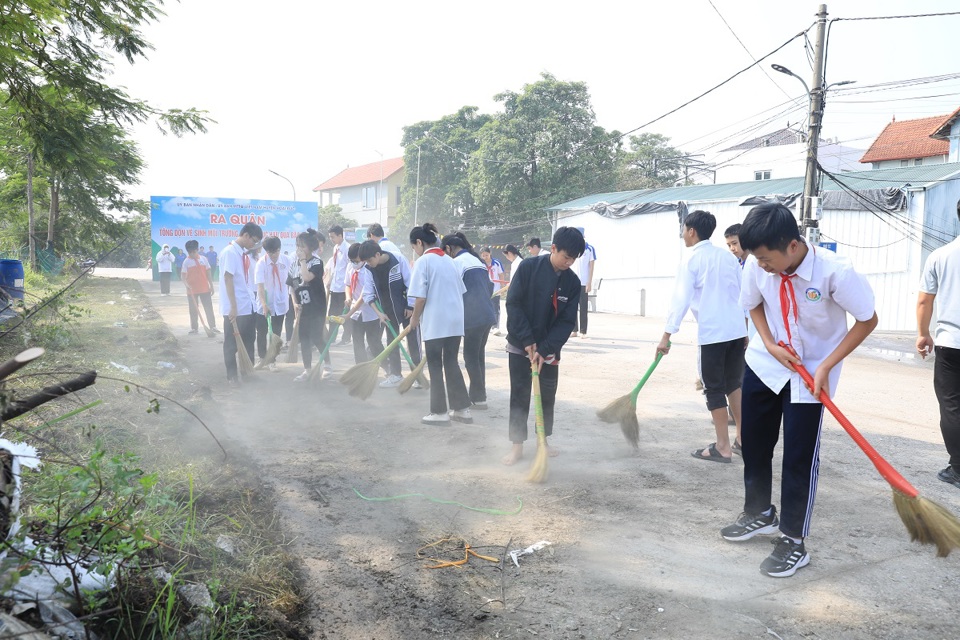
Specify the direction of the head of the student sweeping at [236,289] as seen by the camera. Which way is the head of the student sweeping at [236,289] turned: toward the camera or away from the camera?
toward the camera

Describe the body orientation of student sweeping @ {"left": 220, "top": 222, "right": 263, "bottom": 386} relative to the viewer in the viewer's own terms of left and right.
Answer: facing the viewer and to the right of the viewer

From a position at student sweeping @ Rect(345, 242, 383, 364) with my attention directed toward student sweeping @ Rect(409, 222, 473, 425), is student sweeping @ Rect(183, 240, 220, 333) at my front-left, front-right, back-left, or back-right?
back-right

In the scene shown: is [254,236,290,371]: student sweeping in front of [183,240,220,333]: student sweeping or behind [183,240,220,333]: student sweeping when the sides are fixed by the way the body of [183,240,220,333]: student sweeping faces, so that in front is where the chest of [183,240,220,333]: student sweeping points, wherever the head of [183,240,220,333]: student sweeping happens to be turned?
in front

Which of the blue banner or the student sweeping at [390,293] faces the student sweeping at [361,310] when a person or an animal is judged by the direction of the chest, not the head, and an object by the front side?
the blue banner

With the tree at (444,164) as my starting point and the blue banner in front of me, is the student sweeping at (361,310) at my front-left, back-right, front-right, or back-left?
front-left

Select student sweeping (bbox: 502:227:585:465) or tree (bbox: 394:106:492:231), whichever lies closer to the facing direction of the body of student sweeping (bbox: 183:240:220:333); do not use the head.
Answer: the student sweeping

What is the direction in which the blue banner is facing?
toward the camera

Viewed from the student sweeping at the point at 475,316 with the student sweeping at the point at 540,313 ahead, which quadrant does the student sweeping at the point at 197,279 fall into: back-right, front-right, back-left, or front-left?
back-right

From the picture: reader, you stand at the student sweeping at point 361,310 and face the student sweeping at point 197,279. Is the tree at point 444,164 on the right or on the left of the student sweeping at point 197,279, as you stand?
right

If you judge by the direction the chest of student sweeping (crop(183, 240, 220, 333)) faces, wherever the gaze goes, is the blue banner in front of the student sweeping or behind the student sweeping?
behind

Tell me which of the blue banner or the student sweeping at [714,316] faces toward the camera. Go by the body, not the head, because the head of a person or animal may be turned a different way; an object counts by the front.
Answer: the blue banner

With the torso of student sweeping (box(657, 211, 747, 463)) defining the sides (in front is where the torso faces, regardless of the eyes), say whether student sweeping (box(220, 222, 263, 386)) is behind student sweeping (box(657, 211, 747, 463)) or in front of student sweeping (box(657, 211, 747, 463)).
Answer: in front

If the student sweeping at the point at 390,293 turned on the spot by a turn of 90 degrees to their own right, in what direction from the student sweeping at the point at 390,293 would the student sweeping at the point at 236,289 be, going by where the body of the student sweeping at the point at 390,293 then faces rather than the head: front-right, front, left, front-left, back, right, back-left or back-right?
front-left

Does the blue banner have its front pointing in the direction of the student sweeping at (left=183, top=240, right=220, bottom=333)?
yes

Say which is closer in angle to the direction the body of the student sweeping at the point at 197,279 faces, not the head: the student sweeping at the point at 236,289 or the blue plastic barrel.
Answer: the student sweeping
